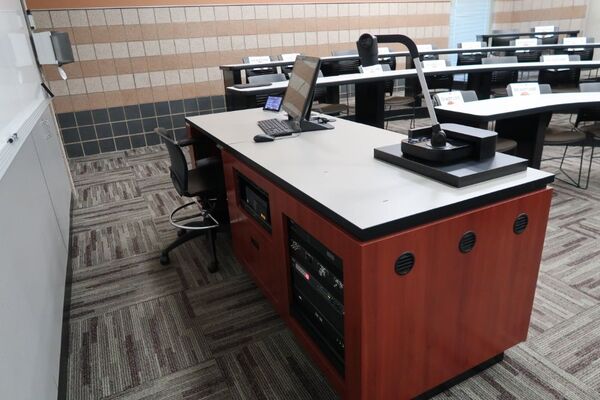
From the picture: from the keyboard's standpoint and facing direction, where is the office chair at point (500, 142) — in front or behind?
behind

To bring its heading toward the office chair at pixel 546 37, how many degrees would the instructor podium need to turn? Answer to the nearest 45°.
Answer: approximately 135° to its right

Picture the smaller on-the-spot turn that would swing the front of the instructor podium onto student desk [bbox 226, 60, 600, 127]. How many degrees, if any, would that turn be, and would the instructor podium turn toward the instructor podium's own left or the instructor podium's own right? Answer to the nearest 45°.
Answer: approximately 135° to the instructor podium's own right

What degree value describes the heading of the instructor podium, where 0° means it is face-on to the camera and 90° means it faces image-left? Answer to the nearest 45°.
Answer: approximately 45°

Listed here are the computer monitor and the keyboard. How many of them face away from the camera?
0

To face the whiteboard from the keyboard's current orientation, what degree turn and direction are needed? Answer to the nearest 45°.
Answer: approximately 45° to its right

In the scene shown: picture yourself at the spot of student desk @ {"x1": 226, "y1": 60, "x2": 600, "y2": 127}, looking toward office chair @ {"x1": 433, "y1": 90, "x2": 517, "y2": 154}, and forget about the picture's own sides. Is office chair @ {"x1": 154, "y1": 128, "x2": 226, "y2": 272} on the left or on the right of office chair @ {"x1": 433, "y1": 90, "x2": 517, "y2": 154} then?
right

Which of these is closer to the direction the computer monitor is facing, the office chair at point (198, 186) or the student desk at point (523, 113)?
the office chair

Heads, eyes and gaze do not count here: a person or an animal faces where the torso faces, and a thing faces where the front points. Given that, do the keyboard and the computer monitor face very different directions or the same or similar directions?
same or similar directions

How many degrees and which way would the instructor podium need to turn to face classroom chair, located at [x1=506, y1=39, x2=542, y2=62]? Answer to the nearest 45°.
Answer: approximately 135° to its right

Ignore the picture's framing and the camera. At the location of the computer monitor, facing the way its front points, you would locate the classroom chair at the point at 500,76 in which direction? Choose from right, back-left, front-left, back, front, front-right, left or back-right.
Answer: back

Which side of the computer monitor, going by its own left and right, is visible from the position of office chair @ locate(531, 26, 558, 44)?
back

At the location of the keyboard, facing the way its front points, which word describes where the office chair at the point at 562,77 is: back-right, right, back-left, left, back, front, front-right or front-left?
back

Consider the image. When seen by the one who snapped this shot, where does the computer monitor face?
facing the viewer and to the left of the viewer
